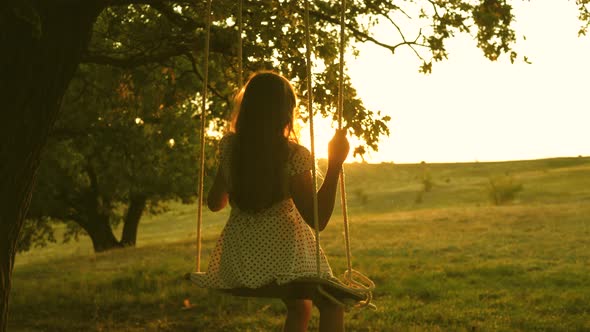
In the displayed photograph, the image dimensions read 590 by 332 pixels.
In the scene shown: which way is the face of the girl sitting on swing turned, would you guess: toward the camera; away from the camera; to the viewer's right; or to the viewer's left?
away from the camera

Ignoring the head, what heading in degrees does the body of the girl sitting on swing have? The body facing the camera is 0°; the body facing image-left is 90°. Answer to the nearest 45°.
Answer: approximately 225°

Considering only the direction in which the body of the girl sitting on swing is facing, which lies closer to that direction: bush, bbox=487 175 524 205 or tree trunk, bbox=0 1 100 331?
the bush

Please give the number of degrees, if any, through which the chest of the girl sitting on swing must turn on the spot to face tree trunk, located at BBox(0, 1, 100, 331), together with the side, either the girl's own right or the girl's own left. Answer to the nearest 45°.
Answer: approximately 90° to the girl's own left

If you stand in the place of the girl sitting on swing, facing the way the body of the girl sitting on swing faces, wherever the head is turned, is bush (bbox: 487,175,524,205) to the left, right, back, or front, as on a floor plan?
front

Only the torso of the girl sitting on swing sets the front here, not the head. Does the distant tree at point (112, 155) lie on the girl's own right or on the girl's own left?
on the girl's own left

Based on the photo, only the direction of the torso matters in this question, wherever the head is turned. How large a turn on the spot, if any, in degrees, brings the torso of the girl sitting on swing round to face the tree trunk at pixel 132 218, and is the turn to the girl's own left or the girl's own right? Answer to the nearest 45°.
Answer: approximately 45° to the girl's own left

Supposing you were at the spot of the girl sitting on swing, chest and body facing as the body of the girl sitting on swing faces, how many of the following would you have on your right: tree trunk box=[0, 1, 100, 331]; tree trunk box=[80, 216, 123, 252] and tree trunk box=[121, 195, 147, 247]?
0

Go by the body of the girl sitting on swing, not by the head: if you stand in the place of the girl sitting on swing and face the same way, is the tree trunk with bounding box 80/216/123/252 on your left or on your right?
on your left
